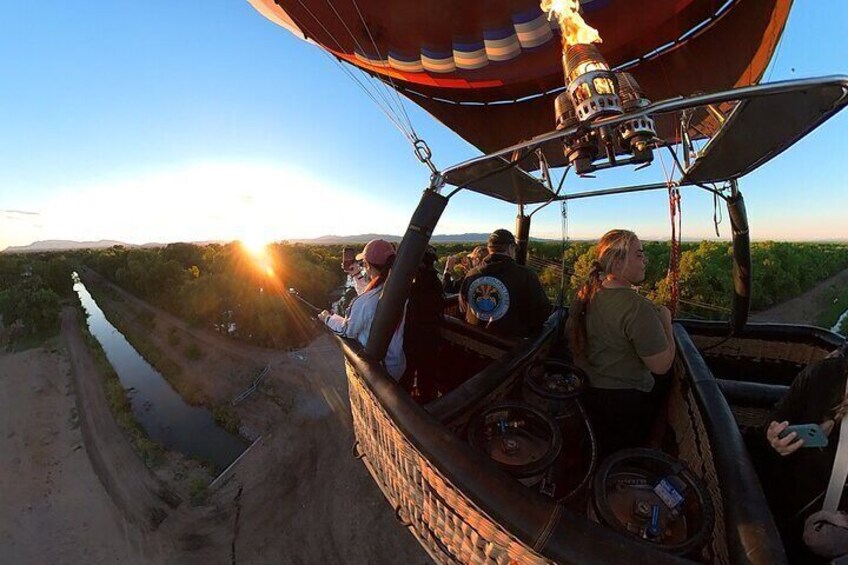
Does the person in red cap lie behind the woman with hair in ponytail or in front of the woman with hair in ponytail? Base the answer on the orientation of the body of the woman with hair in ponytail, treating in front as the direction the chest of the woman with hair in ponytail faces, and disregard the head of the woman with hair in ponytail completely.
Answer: behind

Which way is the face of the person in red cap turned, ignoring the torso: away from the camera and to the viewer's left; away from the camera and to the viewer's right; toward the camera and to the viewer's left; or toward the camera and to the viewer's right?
away from the camera and to the viewer's left

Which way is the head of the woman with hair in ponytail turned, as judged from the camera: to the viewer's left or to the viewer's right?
to the viewer's right
